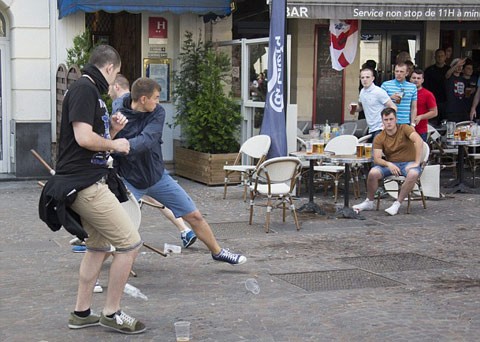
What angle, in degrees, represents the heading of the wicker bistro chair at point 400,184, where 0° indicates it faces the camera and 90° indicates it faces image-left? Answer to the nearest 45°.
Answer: approximately 45°

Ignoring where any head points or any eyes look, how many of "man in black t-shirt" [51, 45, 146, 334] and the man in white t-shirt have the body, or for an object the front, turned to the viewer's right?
1

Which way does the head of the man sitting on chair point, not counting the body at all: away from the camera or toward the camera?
toward the camera

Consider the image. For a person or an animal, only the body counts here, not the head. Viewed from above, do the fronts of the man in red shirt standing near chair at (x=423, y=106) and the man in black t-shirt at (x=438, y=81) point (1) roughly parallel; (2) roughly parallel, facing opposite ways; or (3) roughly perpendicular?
roughly parallel

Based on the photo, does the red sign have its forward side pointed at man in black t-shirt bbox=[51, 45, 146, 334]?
yes

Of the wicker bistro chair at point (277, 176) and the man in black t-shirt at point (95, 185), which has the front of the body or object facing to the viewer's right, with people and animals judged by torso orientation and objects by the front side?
the man in black t-shirt

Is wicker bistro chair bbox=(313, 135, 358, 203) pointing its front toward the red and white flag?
no

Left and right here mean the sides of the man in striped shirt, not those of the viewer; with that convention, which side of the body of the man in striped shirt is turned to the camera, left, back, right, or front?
front

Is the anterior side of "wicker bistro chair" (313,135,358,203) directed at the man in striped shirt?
no

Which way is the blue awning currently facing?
toward the camera

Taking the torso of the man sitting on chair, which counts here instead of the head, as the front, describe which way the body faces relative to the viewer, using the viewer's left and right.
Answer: facing the viewer and to the left of the viewer
